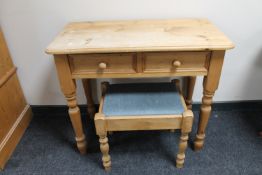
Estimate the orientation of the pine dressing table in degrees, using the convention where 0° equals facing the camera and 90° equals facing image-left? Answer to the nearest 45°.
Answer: approximately 0°
